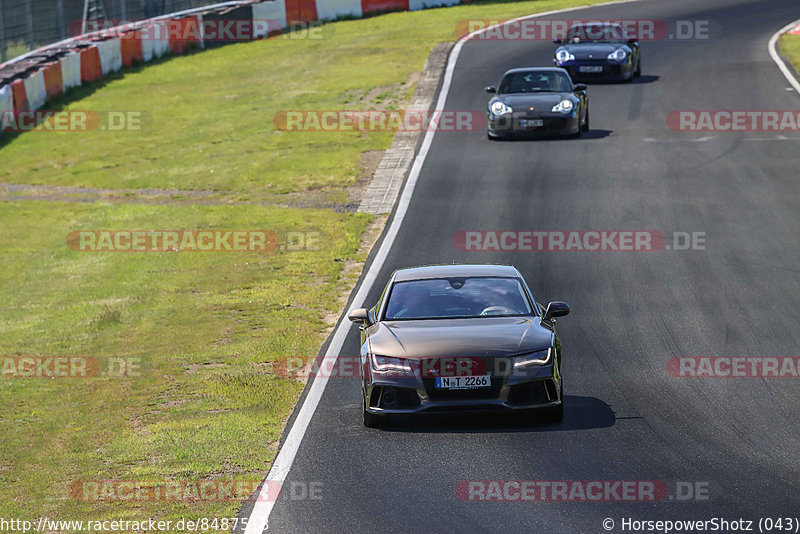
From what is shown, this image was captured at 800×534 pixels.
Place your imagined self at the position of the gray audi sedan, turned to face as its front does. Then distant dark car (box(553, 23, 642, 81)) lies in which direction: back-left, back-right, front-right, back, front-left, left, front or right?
back

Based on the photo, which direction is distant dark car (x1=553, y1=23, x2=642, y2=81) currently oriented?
toward the camera

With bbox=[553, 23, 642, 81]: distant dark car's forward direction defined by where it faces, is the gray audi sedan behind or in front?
in front

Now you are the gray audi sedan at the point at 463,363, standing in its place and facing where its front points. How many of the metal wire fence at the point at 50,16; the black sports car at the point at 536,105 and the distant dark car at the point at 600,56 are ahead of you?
0

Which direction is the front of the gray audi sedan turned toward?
toward the camera

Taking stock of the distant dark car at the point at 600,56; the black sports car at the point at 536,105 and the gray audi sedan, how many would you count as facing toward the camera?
3

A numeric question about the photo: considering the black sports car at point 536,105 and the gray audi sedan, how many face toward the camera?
2

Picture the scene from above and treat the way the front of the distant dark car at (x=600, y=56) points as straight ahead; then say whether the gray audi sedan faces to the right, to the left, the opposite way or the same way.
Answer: the same way

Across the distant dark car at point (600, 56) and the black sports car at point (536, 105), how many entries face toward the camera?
2

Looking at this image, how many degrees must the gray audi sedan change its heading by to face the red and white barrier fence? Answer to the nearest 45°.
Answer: approximately 180°

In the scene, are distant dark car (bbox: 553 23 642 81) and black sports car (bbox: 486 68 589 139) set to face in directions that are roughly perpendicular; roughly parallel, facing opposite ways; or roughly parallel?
roughly parallel

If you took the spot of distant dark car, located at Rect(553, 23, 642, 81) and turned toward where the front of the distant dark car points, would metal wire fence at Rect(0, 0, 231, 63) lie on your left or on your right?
on your right

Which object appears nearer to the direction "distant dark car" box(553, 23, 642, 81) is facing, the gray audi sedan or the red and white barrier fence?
the gray audi sedan

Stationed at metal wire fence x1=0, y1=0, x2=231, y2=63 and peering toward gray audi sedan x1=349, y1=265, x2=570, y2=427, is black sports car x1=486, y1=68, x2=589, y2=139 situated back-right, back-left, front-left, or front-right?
front-left

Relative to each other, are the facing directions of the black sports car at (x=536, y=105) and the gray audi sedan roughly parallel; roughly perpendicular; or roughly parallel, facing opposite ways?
roughly parallel

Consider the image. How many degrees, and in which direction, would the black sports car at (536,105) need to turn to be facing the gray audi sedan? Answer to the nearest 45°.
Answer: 0° — it already faces it

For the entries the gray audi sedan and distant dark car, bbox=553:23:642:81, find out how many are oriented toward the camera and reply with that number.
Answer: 2

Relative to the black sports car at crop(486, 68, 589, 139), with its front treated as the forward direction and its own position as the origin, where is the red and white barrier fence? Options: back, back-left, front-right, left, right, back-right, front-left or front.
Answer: back-right
